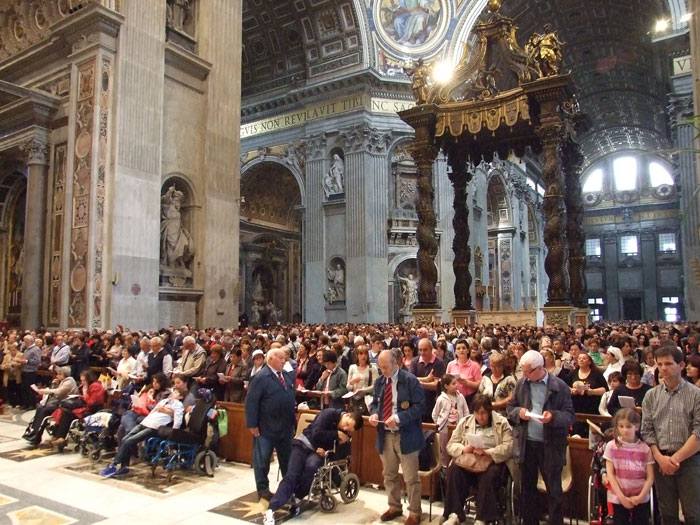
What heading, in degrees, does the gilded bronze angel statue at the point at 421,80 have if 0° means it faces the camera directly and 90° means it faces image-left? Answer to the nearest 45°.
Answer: approximately 45°

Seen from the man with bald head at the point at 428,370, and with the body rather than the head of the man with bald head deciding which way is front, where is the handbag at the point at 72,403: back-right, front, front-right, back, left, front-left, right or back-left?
right

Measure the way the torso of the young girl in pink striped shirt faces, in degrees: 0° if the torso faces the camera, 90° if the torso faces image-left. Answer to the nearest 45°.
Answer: approximately 0°

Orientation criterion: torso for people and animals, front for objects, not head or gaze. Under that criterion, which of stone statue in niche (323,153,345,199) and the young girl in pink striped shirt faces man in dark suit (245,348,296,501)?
the stone statue in niche

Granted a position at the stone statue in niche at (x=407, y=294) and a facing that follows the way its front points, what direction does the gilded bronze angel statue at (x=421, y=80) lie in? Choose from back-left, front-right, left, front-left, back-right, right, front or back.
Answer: front-left

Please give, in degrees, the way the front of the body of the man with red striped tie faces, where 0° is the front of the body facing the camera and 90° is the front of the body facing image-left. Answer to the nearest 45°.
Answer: approximately 45°

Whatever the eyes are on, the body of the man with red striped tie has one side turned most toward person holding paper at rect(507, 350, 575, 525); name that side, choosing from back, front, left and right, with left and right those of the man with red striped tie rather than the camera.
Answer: left
